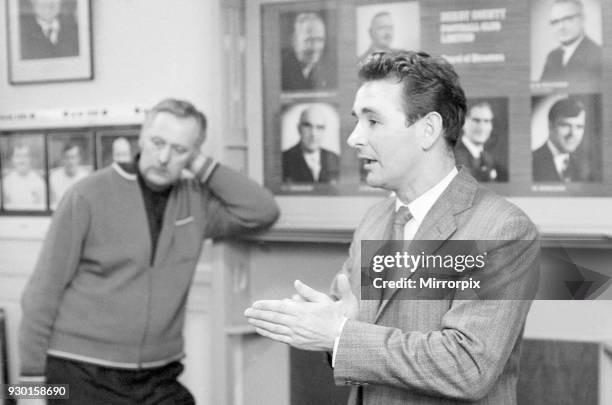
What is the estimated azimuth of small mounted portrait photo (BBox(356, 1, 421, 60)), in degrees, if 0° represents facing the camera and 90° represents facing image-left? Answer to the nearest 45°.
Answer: approximately 0°

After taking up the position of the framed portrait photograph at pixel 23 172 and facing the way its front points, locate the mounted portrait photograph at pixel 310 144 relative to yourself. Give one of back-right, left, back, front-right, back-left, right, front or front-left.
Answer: front-left

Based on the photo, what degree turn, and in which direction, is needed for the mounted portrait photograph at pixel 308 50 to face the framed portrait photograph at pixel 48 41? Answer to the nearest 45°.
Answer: approximately 135° to its right

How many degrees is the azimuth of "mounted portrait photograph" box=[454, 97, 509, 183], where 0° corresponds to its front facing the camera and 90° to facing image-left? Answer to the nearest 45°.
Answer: approximately 0°

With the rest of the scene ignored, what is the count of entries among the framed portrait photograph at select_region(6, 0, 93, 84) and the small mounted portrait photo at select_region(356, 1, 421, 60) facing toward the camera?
2

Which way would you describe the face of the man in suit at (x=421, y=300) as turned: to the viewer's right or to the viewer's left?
to the viewer's left
